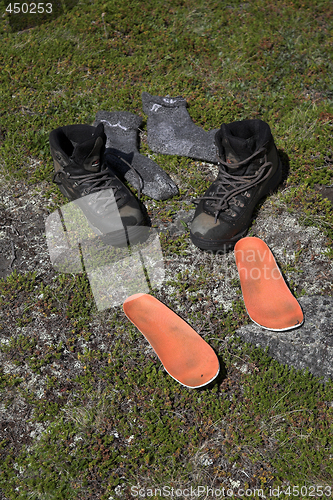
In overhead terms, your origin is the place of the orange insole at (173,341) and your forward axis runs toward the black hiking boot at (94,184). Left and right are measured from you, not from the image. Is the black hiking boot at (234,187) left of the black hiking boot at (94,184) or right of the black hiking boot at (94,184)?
right

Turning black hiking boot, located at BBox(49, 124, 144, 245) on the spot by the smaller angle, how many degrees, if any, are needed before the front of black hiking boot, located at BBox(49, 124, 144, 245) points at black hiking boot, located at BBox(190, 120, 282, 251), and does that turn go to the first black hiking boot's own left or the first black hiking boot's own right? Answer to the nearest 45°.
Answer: approximately 45° to the first black hiking boot's own left

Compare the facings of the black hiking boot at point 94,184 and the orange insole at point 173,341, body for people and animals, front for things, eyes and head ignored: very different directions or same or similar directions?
same or similar directions

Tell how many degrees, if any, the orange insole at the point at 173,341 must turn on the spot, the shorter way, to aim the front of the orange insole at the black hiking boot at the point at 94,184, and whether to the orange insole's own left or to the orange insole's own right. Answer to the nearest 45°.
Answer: approximately 135° to the orange insole's own left

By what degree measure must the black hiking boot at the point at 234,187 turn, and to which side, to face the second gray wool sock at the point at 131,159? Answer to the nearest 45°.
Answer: approximately 90° to its right

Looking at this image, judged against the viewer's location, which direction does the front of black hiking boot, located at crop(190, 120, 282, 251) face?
facing the viewer and to the left of the viewer

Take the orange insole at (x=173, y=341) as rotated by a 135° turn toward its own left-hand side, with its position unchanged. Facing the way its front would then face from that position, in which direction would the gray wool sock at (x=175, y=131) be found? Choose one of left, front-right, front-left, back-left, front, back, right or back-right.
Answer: front

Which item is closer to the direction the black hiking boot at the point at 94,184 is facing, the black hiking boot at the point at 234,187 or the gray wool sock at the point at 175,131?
the black hiking boot

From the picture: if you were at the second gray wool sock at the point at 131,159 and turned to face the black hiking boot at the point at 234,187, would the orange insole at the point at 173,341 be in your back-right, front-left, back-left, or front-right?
front-right

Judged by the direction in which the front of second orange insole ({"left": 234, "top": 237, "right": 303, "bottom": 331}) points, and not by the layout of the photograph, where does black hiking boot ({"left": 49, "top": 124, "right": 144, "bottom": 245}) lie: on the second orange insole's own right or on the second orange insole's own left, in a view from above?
on the second orange insole's own right

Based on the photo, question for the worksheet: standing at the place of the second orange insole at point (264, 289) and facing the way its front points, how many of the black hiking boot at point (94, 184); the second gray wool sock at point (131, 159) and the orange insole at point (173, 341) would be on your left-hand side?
0

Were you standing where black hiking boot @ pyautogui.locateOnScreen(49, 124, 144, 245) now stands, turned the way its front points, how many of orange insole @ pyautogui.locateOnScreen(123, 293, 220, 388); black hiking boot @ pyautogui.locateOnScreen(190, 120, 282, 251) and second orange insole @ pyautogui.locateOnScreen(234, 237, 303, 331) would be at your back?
0

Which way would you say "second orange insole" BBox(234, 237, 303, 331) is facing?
toward the camera

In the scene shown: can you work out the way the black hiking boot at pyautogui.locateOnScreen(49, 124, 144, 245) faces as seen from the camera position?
facing the viewer and to the right of the viewer

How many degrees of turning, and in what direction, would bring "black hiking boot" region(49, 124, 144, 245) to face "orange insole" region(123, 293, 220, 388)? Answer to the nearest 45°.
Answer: approximately 45° to its right

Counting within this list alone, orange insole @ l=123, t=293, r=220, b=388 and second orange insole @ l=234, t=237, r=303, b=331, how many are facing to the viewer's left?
0
